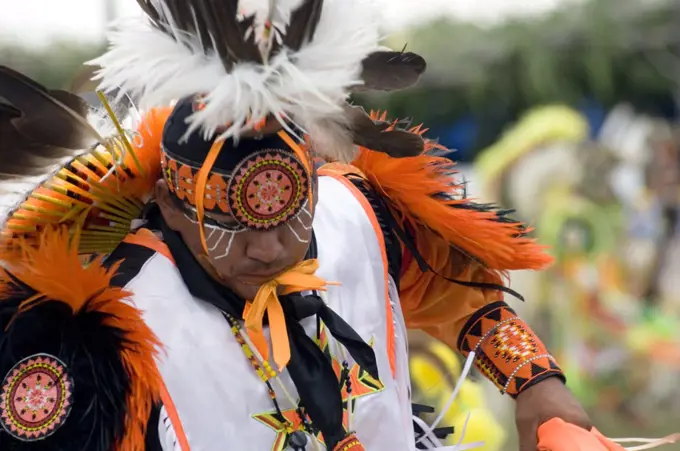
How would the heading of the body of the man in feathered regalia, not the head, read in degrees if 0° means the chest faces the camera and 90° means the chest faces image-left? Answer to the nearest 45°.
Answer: approximately 315°

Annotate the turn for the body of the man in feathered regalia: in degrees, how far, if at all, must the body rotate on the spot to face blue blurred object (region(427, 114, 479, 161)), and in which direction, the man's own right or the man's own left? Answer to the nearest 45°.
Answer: approximately 135° to the man's own left

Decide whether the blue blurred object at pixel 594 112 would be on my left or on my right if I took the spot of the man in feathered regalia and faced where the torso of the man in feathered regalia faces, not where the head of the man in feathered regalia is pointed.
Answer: on my left
